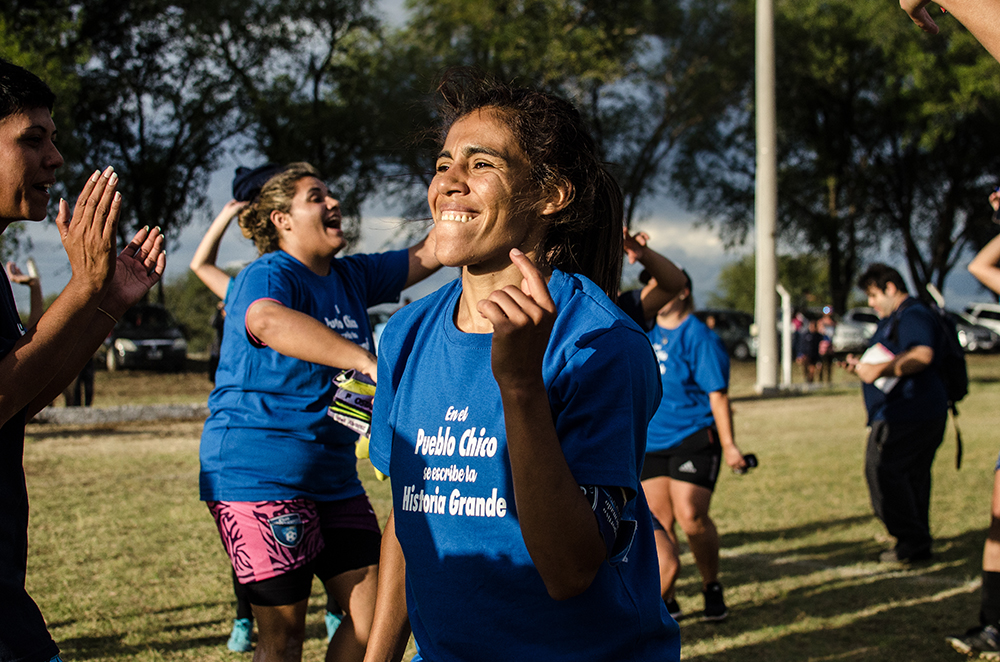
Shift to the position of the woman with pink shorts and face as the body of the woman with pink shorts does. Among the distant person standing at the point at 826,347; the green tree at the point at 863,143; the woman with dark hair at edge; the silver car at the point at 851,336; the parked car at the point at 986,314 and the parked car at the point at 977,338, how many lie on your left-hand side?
5

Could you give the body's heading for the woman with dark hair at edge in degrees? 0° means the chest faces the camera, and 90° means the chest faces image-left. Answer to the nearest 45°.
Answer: approximately 270°

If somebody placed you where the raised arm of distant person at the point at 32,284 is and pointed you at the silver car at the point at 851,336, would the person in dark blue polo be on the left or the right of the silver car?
right

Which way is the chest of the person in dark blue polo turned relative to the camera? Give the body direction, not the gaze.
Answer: to the viewer's left

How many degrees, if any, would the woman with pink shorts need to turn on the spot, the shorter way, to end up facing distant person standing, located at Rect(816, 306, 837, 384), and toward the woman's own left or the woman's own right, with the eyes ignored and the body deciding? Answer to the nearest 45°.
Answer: approximately 90° to the woman's own left
